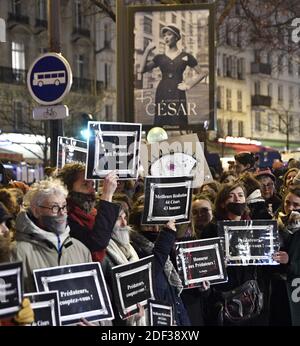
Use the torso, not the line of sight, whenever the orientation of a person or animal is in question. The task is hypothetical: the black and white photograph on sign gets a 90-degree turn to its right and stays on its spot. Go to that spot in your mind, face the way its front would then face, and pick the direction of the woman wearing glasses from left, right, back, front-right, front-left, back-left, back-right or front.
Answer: left

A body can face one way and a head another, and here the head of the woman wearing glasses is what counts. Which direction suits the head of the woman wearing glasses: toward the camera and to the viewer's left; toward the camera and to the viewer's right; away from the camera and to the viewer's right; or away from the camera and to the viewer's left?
toward the camera and to the viewer's right

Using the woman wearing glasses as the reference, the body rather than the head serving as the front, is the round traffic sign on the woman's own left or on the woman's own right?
on the woman's own left

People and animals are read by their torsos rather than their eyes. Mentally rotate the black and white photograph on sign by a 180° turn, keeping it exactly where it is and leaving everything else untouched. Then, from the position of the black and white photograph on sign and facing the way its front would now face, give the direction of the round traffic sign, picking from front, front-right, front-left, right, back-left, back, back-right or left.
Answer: back-left

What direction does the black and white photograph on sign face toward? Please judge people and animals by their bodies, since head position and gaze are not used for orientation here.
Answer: toward the camera

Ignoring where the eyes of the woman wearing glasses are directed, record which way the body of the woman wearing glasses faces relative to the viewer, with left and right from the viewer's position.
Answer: facing the viewer and to the right of the viewer
